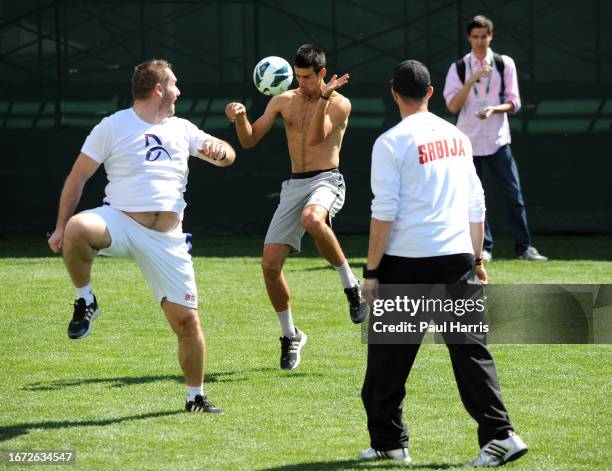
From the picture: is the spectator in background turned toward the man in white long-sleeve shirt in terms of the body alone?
yes

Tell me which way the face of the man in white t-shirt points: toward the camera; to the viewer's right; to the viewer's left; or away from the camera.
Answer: to the viewer's right

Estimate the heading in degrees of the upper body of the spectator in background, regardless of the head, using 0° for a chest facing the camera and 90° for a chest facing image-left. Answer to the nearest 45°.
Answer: approximately 0°

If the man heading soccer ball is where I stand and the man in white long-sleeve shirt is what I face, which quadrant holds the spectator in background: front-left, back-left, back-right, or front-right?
back-left

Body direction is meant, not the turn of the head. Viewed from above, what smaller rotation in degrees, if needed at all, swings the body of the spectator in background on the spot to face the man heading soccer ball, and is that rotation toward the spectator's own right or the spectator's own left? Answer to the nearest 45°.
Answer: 0° — they already face them

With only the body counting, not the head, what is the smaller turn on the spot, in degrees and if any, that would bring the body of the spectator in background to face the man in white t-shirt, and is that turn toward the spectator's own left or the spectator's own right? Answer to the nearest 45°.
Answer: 0° — they already face them
